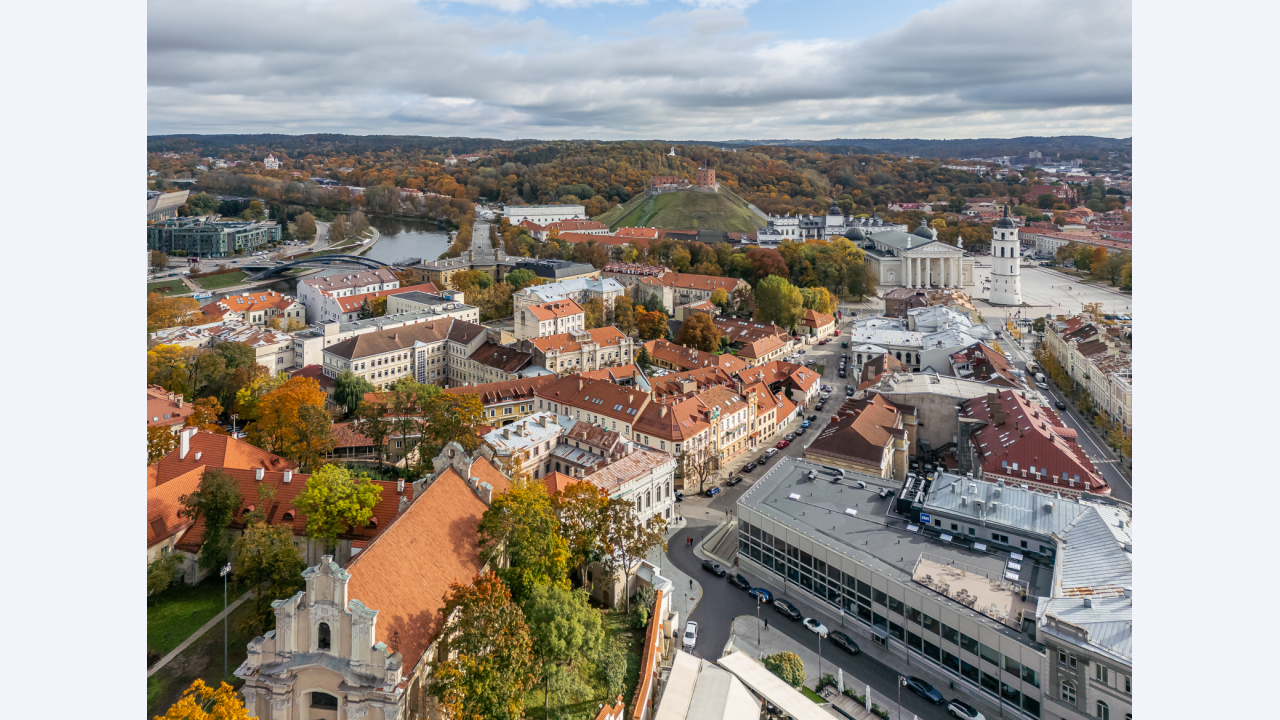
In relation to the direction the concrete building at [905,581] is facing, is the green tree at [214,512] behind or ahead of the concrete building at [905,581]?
ahead

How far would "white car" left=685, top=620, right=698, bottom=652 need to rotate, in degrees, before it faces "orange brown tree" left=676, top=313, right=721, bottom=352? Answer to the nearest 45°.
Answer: approximately 180°

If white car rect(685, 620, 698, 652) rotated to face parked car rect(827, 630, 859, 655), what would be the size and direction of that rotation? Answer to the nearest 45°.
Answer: approximately 90° to its left

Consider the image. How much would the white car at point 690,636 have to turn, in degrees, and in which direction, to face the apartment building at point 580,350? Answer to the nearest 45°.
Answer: approximately 180°

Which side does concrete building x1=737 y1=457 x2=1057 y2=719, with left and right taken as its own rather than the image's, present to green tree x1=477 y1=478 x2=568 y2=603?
front

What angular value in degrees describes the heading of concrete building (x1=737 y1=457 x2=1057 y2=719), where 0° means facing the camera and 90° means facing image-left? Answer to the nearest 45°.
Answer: approximately 45°
